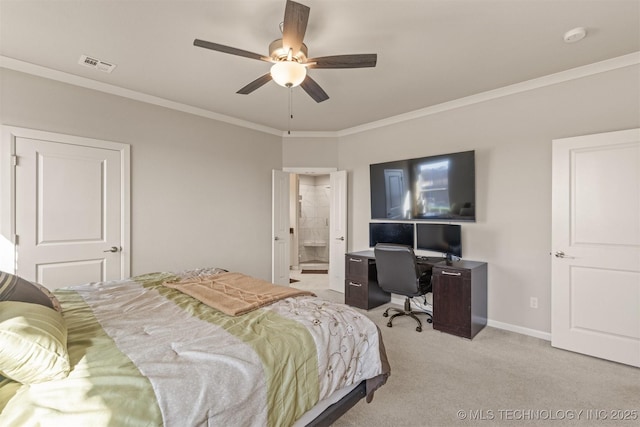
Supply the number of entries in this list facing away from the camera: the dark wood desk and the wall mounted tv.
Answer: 0

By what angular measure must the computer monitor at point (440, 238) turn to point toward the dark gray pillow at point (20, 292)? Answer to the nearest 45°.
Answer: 0° — it already faces it

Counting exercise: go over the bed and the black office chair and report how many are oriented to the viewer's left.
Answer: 0

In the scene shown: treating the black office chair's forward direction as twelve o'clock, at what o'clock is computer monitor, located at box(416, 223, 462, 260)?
The computer monitor is roughly at 12 o'clock from the black office chair.

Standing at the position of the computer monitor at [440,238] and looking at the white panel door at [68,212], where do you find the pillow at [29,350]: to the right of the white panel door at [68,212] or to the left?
left

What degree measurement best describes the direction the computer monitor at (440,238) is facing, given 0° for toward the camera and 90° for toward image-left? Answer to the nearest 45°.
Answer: approximately 45°

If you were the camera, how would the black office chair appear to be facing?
facing away from the viewer and to the right of the viewer

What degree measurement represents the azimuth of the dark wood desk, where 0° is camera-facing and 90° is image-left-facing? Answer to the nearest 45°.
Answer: approximately 45°

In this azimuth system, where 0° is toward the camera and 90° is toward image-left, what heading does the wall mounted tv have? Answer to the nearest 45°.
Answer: approximately 45°

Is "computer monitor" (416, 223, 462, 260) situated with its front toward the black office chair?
yes

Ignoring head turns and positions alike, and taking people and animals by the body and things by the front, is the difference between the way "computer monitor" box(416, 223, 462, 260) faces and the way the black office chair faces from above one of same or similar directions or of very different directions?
very different directions

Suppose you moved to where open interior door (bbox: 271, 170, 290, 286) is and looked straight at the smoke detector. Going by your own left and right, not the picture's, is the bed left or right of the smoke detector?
right

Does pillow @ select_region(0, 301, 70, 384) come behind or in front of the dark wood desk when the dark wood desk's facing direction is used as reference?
in front

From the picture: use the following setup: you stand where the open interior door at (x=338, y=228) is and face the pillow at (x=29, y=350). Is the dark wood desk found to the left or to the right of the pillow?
left

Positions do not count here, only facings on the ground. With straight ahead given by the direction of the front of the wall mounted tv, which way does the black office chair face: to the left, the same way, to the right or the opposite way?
the opposite way

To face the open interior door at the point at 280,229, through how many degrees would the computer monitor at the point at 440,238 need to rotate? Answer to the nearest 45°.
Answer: approximately 45° to its right

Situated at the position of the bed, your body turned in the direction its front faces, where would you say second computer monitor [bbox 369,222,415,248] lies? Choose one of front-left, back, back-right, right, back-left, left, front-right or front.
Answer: front

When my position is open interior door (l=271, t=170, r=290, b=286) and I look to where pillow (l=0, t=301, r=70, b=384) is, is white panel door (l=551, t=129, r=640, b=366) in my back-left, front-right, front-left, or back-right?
front-left

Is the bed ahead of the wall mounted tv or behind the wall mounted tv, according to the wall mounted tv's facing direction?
ahead

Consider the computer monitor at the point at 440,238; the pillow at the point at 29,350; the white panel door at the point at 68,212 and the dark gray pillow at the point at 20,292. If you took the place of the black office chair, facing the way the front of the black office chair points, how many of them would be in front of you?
1
